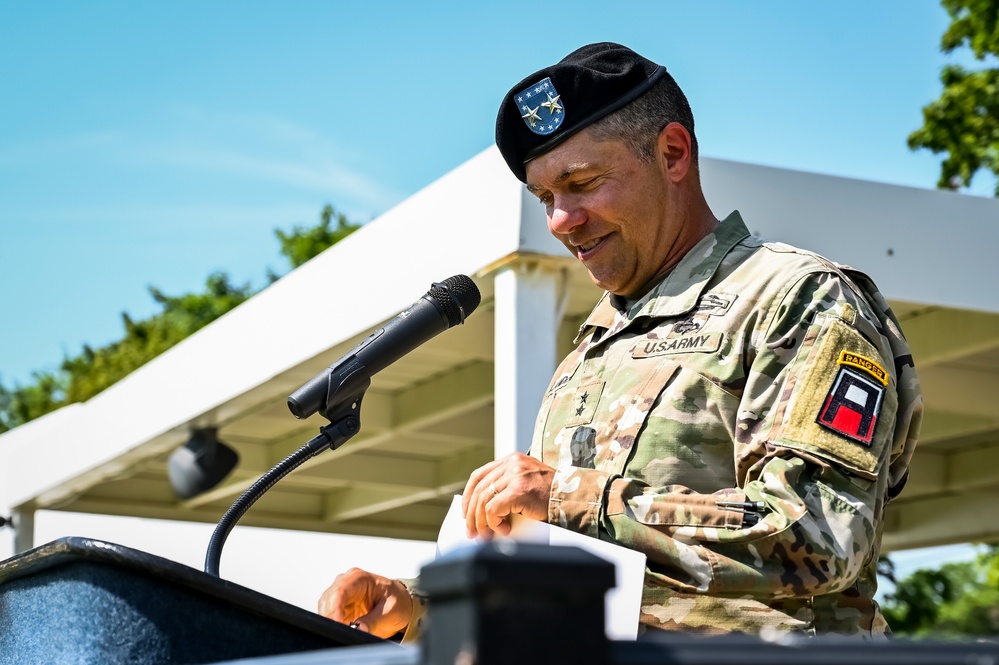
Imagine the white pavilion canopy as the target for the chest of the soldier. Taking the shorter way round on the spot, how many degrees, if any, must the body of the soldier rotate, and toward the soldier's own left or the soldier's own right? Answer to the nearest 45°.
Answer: approximately 135° to the soldier's own right

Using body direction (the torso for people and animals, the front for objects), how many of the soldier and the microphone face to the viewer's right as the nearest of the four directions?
1

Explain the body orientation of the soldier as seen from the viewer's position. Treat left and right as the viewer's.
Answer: facing the viewer and to the left of the viewer

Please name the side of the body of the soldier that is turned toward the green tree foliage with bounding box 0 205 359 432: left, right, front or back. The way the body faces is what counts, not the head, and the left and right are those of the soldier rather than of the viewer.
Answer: right

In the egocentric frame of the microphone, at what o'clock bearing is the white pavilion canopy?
The white pavilion canopy is roughly at 9 o'clock from the microphone.

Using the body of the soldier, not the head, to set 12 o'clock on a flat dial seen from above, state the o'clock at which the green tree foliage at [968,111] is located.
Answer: The green tree foliage is roughly at 5 o'clock from the soldier.

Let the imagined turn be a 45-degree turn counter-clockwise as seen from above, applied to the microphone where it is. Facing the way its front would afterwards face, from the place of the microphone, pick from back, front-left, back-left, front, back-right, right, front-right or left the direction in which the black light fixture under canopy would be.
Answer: front-left

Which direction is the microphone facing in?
to the viewer's right
